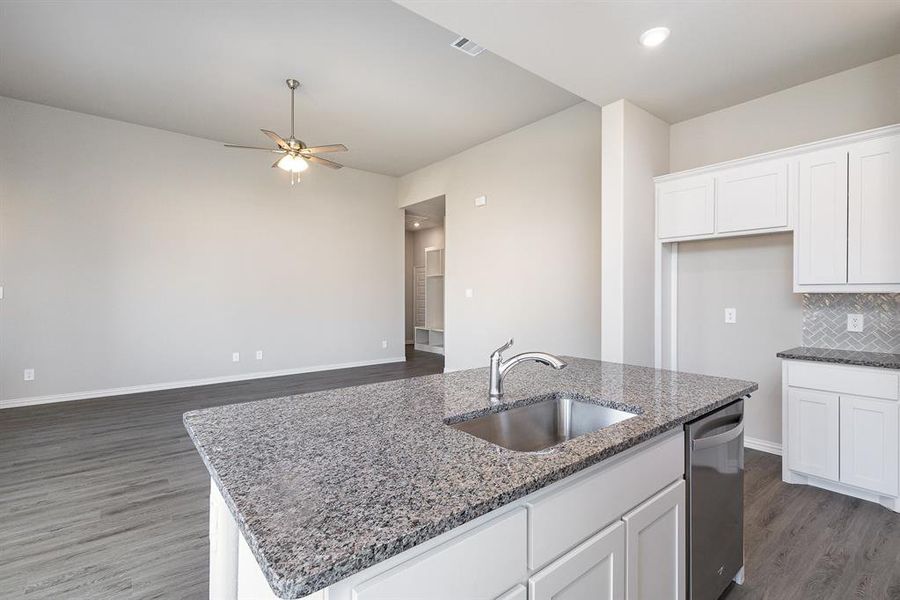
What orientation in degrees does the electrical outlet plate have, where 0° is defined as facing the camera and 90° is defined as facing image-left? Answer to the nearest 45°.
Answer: approximately 0°

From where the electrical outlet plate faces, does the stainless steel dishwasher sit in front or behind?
in front

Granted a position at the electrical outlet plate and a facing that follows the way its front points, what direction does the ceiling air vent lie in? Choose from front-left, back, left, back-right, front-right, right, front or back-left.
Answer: front-right

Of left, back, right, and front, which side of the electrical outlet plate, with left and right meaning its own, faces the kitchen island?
front
